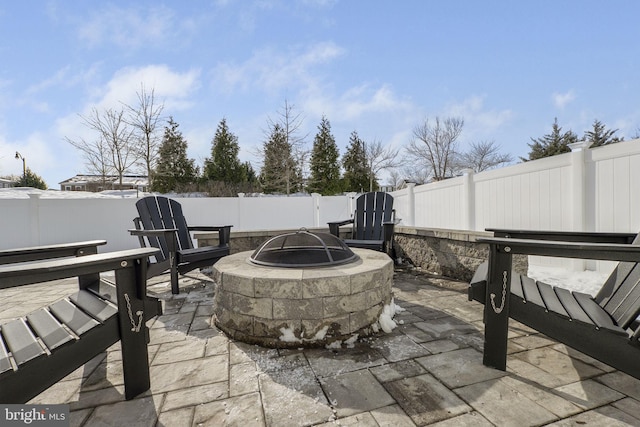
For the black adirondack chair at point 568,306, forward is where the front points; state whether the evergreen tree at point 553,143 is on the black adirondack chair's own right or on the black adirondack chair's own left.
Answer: on the black adirondack chair's own right

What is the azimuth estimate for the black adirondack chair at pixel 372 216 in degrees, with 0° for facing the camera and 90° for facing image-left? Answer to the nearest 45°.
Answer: approximately 45°

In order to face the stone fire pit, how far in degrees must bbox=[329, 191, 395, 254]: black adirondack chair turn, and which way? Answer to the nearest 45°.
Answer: approximately 45° to its left

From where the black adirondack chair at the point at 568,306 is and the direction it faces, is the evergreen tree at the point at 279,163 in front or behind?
in front

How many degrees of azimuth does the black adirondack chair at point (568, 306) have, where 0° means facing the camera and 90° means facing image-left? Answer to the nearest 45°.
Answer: approximately 90°

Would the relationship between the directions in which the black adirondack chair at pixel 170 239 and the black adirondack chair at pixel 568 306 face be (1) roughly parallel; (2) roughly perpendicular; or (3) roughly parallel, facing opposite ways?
roughly parallel, facing opposite ways

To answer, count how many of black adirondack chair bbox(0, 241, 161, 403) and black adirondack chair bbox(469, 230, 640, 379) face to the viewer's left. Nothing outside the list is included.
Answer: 1

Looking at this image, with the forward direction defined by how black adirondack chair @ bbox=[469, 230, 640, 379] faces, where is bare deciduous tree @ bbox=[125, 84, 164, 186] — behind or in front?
in front

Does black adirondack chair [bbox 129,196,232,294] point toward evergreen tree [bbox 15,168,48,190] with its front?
no

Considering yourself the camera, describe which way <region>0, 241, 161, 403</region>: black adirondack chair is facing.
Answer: facing away from the viewer and to the right of the viewer

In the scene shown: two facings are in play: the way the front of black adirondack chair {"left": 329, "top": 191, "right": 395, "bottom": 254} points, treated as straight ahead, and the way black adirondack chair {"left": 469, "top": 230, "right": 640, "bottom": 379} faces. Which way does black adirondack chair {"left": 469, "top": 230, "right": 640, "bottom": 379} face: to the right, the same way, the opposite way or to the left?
to the right

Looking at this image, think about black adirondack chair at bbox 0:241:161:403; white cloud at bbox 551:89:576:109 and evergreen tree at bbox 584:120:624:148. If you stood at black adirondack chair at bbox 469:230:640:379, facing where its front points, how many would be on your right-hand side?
2

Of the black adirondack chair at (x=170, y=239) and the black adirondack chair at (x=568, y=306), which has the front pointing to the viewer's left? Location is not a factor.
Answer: the black adirondack chair at (x=568, y=306)

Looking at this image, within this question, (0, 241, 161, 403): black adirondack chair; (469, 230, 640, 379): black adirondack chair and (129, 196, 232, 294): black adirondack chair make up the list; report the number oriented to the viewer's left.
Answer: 1

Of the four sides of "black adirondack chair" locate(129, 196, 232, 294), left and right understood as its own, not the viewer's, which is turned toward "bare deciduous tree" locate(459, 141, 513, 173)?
left
